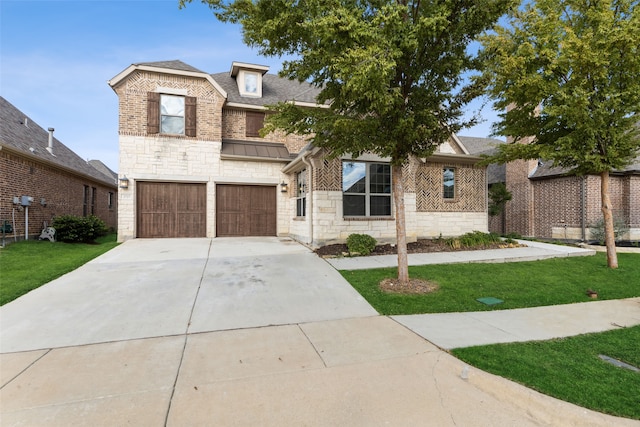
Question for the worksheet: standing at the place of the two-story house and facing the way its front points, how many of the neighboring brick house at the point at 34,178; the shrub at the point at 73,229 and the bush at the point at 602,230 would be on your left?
1

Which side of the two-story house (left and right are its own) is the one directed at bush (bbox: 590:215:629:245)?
left

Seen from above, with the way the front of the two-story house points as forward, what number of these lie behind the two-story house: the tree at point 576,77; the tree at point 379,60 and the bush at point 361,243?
0

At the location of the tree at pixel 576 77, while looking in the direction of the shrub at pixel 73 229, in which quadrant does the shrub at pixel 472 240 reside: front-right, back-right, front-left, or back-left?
front-right

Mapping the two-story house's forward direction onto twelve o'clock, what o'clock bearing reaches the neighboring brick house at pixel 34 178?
The neighboring brick house is roughly at 3 o'clock from the two-story house.

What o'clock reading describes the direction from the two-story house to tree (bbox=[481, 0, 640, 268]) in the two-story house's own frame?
The tree is roughly at 10 o'clock from the two-story house.

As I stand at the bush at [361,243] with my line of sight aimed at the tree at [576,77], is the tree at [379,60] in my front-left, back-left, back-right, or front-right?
front-right

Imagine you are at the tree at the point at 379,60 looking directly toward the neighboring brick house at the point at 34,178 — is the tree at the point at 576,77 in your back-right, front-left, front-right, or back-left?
back-right

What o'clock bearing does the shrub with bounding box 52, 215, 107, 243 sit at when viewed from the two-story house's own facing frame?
The shrub is roughly at 3 o'clock from the two-story house.

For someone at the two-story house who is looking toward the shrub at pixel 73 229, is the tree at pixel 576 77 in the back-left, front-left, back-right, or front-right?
back-left

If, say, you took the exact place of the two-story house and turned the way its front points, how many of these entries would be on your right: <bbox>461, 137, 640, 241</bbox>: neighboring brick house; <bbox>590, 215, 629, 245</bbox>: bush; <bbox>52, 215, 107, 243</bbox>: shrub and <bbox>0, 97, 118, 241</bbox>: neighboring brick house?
2

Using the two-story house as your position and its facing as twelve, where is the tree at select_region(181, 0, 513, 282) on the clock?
The tree is roughly at 11 o'clock from the two-story house.

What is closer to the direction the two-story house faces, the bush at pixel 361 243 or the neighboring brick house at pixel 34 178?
the bush

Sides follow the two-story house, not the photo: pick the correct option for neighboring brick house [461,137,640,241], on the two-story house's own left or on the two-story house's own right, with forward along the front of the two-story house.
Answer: on the two-story house's own left

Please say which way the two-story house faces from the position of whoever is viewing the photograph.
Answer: facing the viewer
